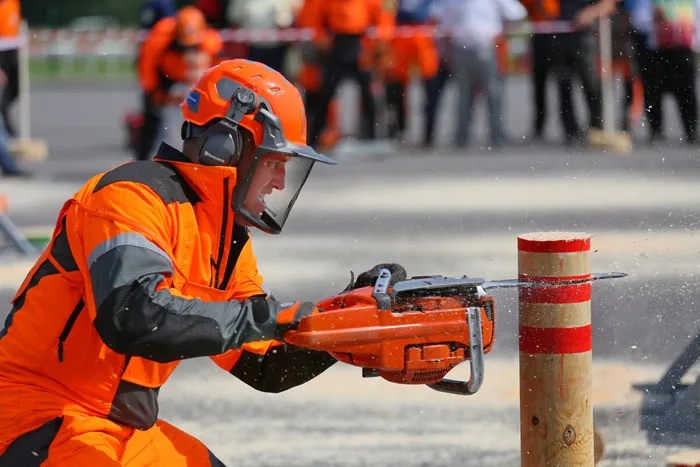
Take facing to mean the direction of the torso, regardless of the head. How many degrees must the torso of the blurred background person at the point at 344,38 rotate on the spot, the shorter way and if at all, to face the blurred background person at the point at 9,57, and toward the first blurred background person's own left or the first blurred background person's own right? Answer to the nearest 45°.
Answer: approximately 90° to the first blurred background person's own right

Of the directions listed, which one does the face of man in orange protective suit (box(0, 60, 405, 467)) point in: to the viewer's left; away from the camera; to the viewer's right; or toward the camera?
to the viewer's right

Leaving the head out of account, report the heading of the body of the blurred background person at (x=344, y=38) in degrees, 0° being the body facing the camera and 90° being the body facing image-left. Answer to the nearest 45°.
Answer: approximately 0°

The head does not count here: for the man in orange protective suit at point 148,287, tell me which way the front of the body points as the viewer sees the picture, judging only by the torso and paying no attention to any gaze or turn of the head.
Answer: to the viewer's right

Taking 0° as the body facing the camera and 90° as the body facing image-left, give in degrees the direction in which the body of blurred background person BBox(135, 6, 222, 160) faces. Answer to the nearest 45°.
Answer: approximately 315°
